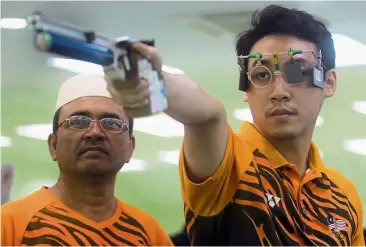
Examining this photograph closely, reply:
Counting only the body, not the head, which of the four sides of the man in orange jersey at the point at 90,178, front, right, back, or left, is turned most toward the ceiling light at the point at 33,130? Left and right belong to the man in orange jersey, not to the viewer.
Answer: back

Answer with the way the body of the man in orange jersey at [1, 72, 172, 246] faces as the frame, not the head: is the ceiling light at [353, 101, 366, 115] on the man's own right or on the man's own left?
on the man's own left

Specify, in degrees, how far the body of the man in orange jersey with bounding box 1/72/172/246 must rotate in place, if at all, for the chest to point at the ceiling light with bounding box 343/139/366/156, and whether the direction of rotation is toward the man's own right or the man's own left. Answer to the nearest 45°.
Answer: approximately 135° to the man's own left

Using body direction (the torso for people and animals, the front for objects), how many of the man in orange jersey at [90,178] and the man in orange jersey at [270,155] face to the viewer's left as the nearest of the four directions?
0

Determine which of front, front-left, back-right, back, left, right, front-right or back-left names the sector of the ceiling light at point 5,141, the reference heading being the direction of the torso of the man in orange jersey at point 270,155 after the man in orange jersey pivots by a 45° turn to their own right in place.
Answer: back-right

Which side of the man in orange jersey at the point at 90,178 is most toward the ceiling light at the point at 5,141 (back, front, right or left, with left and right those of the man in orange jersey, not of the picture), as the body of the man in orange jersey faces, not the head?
back

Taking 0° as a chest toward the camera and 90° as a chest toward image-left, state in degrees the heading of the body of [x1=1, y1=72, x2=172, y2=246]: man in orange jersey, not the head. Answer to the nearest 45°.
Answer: approximately 0°
